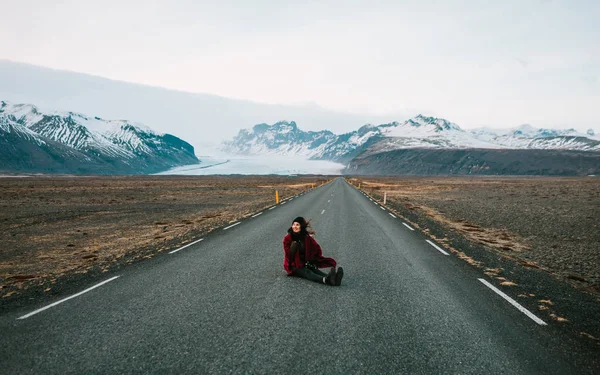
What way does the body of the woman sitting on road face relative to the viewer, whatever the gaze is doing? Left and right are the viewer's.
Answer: facing the viewer and to the right of the viewer
